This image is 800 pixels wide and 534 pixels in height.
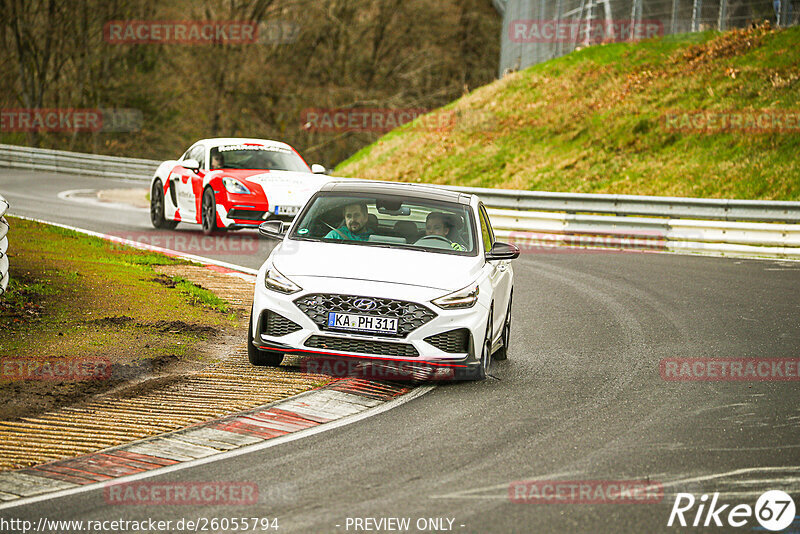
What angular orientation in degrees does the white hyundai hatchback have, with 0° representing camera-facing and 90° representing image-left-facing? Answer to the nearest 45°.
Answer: approximately 0°

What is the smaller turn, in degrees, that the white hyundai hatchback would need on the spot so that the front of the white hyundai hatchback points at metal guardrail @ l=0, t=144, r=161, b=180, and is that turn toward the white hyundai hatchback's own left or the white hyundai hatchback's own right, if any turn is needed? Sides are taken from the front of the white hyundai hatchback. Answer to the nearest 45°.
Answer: approximately 180°

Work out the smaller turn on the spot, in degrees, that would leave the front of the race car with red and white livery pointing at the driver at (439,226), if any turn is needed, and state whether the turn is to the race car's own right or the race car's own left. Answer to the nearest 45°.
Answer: approximately 45° to the race car's own right

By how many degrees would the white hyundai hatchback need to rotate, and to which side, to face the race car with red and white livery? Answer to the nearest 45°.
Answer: approximately 180°

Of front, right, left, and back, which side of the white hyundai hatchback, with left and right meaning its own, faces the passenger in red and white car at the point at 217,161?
back

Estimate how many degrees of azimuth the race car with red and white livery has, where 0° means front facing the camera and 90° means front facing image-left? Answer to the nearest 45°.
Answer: approximately 315°

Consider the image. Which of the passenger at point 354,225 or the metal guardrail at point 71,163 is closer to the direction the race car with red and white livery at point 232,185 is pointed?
the passenger

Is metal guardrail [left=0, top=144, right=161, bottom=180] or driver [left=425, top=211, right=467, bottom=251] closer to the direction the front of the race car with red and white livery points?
the driver

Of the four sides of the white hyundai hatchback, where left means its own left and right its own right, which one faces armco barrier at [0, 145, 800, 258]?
back
